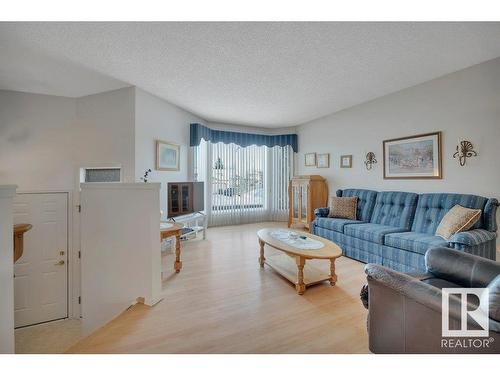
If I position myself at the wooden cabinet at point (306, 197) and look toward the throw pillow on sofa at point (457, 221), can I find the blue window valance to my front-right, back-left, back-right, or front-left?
back-right

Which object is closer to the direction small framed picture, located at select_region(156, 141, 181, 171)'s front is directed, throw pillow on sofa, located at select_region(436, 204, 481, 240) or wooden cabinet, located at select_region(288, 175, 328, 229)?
the throw pillow on sofa

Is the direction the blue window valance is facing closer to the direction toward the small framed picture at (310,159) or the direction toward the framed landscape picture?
the framed landscape picture

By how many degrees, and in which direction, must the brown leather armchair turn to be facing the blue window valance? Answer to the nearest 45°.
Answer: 0° — it already faces it

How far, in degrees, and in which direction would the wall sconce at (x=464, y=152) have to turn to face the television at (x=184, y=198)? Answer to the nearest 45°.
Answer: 0° — it already faces it

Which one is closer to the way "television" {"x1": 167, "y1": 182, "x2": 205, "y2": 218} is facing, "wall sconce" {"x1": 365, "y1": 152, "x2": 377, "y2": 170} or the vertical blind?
the wall sconce

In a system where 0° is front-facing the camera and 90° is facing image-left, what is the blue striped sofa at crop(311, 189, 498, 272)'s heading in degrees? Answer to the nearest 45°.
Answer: approximately 45°

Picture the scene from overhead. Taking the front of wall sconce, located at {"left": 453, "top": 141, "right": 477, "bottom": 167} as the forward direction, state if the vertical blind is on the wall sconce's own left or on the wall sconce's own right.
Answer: on the wall sconce's own right

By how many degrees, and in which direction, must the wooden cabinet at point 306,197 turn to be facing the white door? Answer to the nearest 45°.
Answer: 0° — it already faces it

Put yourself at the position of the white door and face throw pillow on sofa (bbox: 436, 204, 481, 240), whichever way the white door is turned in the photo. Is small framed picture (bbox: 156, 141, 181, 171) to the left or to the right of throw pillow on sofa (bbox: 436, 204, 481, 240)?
left

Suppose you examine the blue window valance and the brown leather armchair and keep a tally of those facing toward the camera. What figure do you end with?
1
